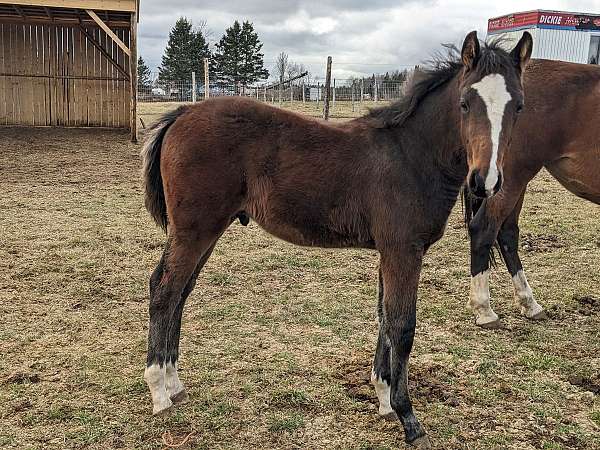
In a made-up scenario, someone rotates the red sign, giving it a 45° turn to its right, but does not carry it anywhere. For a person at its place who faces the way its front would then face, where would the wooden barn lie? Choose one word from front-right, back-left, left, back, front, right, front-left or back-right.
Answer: front

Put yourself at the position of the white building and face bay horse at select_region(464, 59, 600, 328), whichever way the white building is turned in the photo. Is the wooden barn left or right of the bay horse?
right

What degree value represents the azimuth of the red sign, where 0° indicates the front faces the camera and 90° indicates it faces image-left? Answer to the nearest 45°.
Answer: approximately 0°

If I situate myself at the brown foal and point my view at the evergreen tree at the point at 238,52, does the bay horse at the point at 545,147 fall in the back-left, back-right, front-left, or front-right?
front-right

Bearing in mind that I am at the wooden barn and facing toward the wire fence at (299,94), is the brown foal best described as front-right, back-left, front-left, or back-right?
back-right

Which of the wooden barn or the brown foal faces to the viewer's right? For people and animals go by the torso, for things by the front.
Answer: the brown foal

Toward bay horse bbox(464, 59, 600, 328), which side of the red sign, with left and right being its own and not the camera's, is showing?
front

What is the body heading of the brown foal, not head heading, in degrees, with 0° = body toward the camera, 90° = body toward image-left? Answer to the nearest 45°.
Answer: approximately 270°

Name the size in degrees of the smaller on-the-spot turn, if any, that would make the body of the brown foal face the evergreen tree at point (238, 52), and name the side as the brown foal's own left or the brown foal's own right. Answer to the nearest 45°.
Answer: approximately 90° to the brown foal's own left
